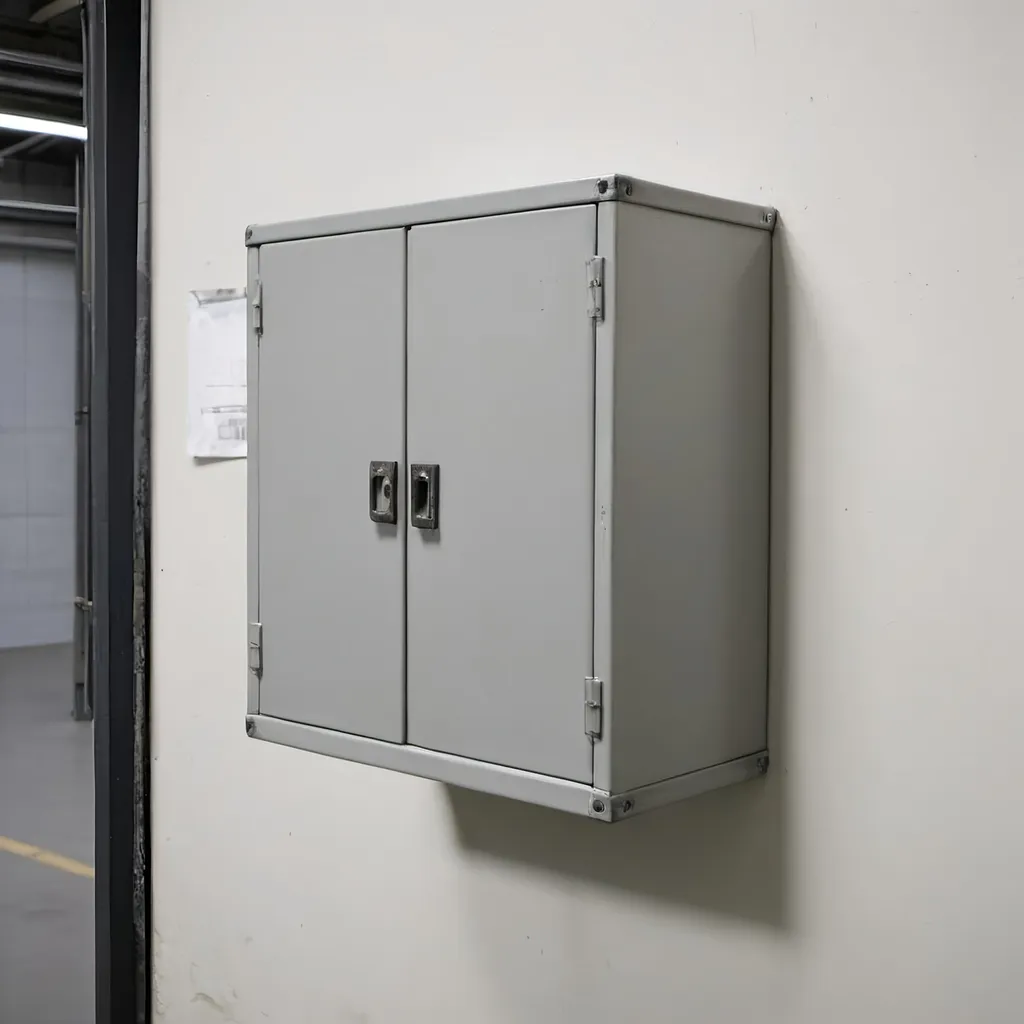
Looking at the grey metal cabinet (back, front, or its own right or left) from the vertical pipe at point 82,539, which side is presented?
right

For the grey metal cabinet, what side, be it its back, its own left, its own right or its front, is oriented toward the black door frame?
right

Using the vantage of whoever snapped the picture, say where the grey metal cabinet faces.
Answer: facing the viewer and to the left of the viewer

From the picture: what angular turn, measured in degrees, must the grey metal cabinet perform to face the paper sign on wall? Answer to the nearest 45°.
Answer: approximately 90° to its right
